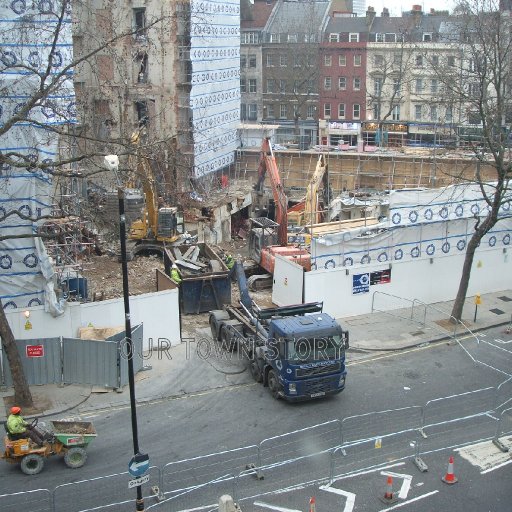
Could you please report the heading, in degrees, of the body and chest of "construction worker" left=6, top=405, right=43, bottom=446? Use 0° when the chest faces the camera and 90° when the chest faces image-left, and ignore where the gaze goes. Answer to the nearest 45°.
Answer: approximately 270°

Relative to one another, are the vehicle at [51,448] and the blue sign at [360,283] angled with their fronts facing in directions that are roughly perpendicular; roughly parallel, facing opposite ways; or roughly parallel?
roughly perpendicular

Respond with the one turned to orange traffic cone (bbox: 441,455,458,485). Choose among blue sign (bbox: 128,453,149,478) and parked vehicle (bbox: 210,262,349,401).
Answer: the parked vehicle

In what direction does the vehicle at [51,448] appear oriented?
to the viewer's right

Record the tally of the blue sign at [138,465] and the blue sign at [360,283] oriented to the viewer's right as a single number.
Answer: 0

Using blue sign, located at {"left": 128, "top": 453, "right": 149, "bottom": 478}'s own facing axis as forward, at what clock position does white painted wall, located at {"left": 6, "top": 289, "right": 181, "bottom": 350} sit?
The white painted wall is roughly at 6 o'clock from the blue sign.

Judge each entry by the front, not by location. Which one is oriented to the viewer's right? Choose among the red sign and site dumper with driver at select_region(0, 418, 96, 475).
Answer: the site dumper with driver

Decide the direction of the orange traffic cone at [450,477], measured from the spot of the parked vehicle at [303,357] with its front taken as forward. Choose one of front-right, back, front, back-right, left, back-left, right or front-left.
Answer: front

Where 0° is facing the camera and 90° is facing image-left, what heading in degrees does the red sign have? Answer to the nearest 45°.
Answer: approximately 0°

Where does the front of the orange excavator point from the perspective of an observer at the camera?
facing away from the viewer and to the left of the viewer
